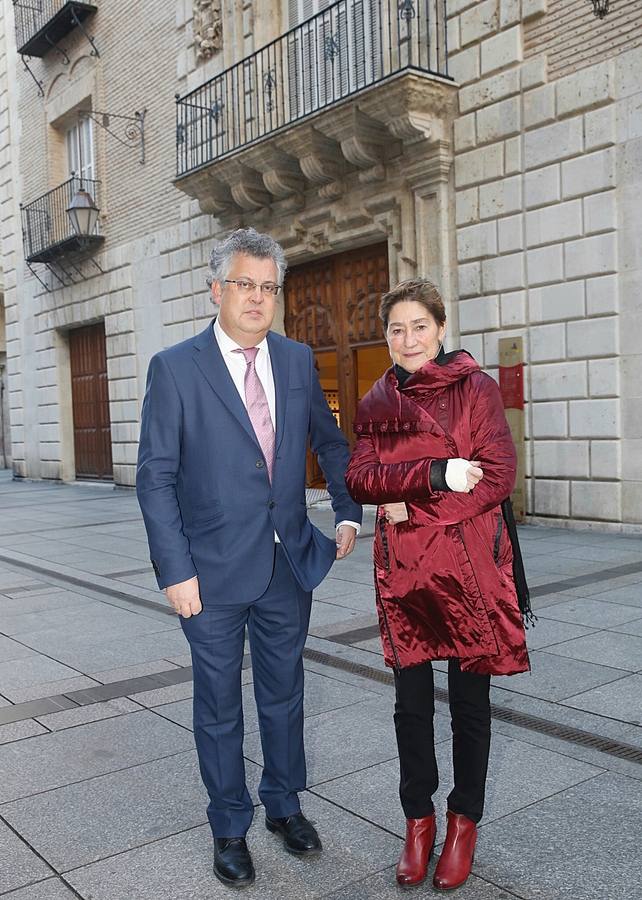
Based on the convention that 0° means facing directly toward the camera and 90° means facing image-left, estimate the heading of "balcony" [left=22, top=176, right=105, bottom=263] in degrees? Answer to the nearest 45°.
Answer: approximately 45°

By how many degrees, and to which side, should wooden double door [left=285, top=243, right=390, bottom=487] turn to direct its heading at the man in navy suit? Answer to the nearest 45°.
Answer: approximately 45° to its left

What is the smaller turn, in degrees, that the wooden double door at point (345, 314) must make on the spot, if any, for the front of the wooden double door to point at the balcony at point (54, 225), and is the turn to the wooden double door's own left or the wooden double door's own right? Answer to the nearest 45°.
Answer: approximately 90° to the wooden double door's own right

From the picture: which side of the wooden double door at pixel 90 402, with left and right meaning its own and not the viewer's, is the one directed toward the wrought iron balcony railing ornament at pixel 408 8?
left

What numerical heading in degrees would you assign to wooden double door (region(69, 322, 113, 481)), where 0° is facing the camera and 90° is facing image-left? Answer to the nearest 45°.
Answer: approximately 45°
